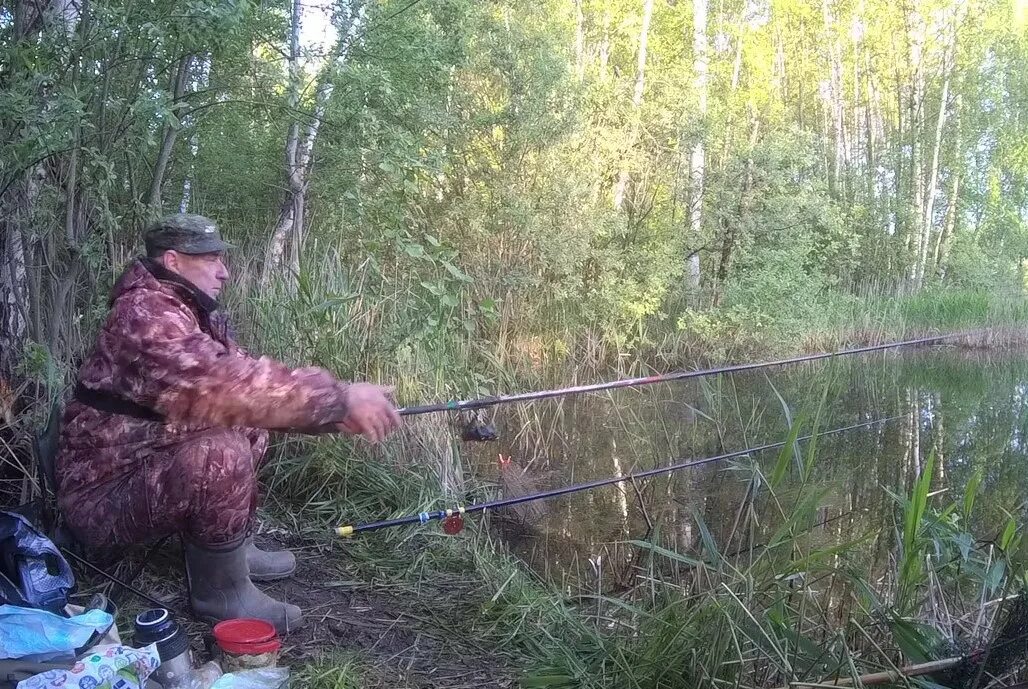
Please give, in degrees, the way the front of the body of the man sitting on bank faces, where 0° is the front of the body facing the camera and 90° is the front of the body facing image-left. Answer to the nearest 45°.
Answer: approximately 270°

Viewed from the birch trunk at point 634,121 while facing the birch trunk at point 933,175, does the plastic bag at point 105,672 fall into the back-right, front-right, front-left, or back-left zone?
back-right

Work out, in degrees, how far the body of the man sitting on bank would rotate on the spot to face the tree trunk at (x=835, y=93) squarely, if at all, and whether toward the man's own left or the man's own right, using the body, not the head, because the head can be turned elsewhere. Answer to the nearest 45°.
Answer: approximately 45° to the man's own left

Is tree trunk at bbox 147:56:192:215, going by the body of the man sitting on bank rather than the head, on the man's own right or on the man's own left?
on the man's own left

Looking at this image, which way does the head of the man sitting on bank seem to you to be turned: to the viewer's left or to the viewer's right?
to the viewer's right

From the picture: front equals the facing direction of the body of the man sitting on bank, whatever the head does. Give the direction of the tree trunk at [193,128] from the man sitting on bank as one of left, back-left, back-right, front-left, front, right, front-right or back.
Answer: left

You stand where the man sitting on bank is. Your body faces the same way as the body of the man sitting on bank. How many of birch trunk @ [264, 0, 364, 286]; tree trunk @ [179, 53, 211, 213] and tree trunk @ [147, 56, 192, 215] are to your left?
3
